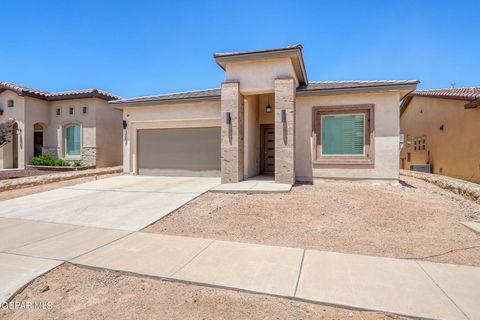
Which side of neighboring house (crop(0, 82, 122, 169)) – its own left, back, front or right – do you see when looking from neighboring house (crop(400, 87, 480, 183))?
left

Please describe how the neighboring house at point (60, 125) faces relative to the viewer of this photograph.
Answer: facing the viewer and to the left of the viewer

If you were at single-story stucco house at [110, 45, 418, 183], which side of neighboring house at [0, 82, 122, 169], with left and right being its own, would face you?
left

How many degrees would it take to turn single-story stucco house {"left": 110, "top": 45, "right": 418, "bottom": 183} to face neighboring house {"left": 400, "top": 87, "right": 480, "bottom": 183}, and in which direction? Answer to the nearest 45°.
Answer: approximately 135° to its left

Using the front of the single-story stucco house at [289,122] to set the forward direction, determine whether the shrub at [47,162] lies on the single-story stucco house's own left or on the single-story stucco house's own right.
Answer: on the single-story stucco house's own right

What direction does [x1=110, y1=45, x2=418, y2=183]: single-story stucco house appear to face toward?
toward the camera

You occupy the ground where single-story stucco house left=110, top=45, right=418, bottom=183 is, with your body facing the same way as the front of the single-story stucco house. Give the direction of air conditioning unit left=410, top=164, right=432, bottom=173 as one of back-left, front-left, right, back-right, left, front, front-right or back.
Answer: back-left

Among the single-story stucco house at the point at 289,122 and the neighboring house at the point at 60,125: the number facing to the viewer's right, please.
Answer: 0

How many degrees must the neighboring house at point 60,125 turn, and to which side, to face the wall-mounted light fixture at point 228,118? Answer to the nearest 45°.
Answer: approximately 45° to its left

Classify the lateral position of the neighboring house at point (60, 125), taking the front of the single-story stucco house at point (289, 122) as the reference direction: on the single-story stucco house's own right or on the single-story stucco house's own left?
on the single-story stucco house's own right
